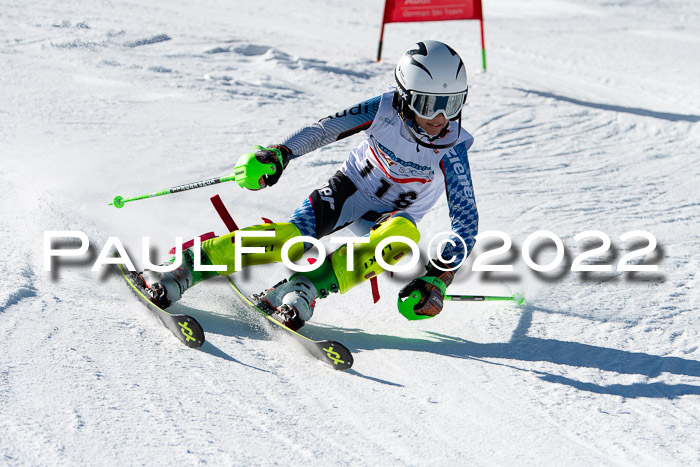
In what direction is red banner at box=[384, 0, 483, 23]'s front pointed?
toward the camera

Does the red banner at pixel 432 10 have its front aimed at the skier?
yes
